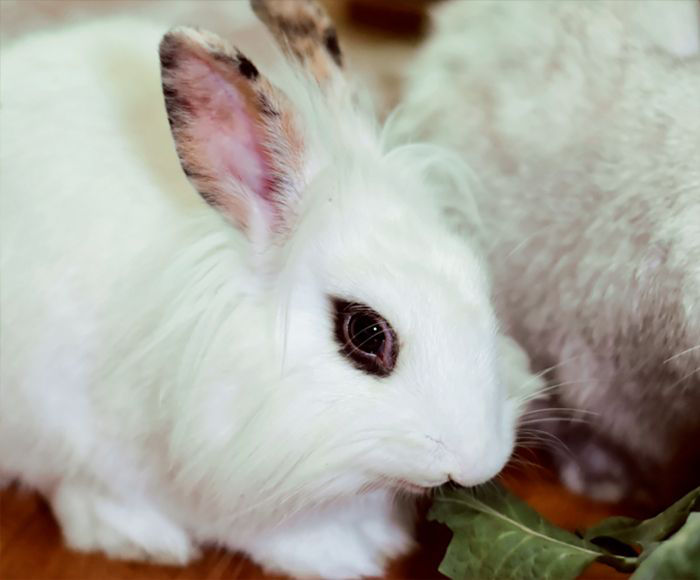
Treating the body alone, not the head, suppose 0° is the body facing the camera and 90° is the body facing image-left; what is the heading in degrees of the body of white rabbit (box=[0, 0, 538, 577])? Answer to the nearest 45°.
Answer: approximately 315°
